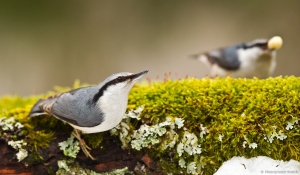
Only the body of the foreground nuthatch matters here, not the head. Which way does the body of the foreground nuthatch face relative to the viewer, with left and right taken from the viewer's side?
facing to the right of the viewer
